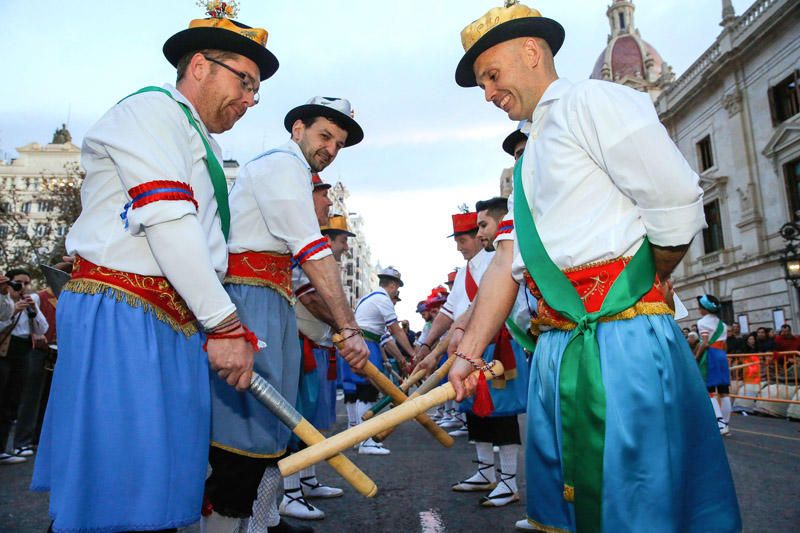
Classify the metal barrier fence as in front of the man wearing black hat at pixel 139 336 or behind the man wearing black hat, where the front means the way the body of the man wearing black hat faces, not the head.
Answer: in front

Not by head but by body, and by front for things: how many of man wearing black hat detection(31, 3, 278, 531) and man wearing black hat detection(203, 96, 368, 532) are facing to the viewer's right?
2

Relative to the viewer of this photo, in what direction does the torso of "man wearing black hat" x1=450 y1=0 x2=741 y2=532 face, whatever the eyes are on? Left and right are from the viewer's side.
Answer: facing the viewer and to the left of the viewer

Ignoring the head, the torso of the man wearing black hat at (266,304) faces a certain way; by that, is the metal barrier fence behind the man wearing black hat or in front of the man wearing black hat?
in front

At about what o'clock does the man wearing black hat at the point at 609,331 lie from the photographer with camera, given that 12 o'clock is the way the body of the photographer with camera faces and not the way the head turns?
The man wearing black hat is roughly at 1 o'clock from the photographer with camera.

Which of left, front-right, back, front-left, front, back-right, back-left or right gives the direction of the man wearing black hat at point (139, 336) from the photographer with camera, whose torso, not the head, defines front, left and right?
front-right

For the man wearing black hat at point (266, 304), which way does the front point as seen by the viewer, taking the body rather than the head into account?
to the viewer's right

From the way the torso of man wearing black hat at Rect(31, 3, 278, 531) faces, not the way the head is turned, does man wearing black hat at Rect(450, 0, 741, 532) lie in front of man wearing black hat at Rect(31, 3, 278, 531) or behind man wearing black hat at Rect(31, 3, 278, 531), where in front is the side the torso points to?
in front

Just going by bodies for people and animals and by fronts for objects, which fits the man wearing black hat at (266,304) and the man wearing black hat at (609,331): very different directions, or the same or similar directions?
very different directions

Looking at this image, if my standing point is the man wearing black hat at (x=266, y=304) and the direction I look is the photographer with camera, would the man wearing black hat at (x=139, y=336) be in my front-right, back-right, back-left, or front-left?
back-left

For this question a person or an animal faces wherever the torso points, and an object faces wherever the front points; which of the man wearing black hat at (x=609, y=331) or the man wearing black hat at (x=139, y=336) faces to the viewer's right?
the man wearing black hat at (x=139, y=336)

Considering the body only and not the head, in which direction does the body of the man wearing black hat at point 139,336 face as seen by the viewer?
to the viewer's right

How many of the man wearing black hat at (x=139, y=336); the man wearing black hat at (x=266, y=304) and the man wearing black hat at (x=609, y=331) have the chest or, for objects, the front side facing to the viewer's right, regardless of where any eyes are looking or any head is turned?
2
